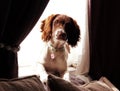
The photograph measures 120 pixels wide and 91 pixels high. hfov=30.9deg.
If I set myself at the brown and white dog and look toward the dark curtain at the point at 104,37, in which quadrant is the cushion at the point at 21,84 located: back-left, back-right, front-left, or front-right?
back-right

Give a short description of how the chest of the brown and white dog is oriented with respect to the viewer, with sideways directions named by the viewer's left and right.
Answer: facing the viewer

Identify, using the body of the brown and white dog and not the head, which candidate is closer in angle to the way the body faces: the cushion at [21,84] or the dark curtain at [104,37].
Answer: the cushion

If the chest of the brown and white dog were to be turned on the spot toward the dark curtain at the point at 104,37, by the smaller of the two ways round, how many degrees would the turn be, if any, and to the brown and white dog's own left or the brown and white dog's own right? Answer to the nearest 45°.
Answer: approximately 135° to the brown and white dog's own left

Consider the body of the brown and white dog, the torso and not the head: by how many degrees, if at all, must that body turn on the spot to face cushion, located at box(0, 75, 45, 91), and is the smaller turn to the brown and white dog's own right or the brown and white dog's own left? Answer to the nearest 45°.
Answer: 0° — it already faces it
